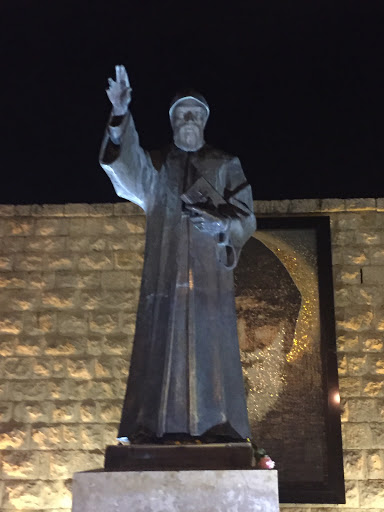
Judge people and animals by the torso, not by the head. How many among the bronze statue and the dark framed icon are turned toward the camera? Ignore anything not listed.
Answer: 2

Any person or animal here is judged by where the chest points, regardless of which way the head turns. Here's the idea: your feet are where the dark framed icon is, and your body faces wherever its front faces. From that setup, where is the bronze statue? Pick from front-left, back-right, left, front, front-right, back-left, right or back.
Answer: front

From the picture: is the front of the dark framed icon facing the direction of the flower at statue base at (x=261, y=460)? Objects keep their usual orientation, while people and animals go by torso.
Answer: yes

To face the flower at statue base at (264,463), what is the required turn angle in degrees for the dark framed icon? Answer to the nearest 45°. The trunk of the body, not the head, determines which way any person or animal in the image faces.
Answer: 0° — it already faces it

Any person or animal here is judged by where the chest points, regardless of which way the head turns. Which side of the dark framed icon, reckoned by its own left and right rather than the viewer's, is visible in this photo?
front

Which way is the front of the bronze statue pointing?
toward the camera

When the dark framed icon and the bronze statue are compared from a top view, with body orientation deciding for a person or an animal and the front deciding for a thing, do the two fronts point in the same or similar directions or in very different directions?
same or similar directions

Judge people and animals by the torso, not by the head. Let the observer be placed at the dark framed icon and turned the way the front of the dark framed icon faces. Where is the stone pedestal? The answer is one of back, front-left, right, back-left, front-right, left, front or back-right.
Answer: front

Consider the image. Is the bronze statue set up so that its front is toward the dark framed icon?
no
